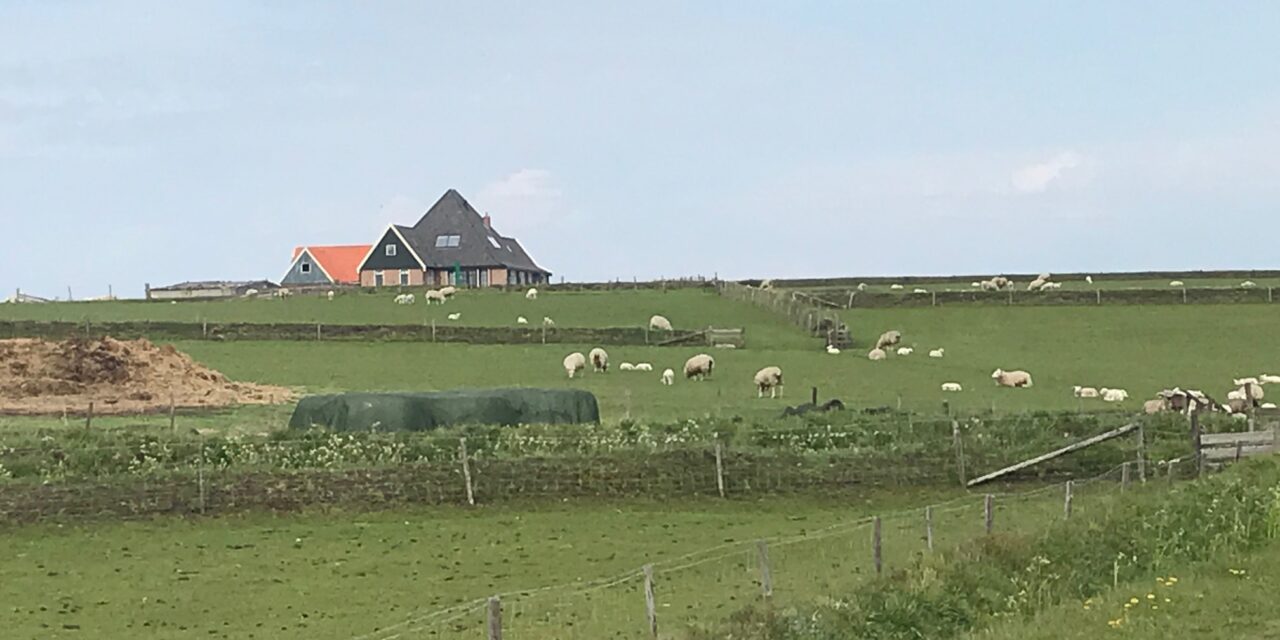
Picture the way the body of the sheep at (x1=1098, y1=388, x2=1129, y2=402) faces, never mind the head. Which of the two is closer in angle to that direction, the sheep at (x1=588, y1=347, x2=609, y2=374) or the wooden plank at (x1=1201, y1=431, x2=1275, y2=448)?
the sheep

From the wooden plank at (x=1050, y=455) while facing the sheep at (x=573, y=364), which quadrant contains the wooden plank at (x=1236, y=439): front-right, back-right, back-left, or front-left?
back-right

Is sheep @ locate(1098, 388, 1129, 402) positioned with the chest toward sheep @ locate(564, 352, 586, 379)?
yes

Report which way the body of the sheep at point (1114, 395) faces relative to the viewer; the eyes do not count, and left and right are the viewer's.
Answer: facing to the left of the viewer

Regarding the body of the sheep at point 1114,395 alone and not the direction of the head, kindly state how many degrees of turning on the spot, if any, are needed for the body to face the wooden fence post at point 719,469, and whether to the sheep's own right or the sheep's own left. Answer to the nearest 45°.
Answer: approximately 45° to the sheep's own left
